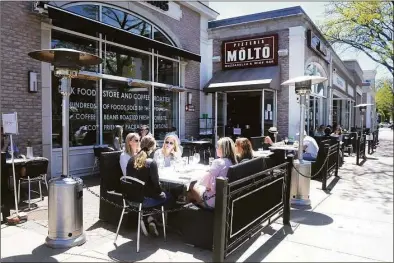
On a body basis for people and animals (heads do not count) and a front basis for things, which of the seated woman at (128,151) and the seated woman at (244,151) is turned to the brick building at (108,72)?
the seated woman at (244,151)

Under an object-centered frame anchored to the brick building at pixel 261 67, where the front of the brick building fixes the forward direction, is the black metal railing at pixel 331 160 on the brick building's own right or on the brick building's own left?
on the brick building's own left

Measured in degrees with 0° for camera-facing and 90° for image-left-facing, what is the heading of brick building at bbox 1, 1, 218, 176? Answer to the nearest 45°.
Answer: approximately 315°

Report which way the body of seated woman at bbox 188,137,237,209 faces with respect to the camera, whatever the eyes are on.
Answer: to the viewer's left

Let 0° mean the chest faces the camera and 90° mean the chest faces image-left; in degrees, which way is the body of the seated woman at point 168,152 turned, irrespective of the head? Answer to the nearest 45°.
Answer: approximately 0°

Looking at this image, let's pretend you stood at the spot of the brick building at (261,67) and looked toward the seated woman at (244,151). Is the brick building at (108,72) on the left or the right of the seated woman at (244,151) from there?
right

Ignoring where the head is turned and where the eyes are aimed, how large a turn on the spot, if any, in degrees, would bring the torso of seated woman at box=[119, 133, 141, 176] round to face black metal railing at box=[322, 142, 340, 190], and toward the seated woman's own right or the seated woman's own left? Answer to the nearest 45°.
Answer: approximately 45° to the seated woman's own left

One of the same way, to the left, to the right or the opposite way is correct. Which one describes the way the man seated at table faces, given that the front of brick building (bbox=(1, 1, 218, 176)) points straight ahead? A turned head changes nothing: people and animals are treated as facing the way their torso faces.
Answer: the opposite way

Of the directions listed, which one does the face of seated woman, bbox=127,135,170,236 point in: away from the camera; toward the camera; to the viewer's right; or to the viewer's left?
away from the camera

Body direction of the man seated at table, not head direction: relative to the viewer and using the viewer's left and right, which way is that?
facing to the left of the viewer

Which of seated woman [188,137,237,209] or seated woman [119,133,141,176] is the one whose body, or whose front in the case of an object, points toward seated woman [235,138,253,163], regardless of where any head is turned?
seated woman [119,133,141,176]

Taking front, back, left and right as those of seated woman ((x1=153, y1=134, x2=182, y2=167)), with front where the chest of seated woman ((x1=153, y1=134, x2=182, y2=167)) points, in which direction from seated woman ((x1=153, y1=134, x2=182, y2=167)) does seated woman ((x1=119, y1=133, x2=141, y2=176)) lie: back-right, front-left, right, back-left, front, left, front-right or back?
front-right

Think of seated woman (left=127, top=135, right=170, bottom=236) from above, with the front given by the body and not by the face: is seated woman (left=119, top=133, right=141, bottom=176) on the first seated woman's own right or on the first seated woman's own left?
on the first seated woman's own left

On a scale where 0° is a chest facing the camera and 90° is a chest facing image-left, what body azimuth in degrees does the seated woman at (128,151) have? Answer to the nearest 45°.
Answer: approximately 270°
